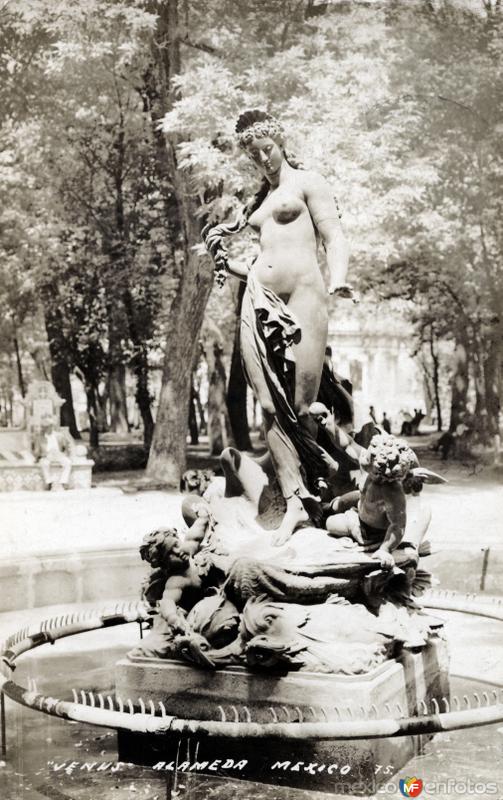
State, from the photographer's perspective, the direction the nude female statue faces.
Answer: facing the viewer and to the left of the viewer

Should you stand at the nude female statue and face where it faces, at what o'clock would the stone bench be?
The stone bench is roughly at 4 o'clock from the nude female statue.

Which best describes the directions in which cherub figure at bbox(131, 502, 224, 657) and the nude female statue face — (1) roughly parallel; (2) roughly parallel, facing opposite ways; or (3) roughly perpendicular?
roughly perpendicular

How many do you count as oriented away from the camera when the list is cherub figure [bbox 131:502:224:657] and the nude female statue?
0
